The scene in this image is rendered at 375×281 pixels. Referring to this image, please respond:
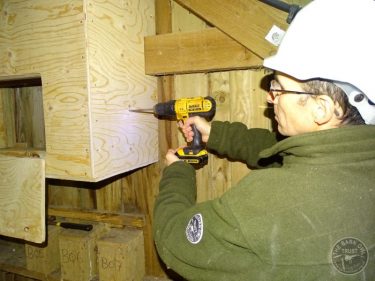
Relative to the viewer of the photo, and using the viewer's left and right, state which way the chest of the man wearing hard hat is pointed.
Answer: facing away from the viewer and to the left of the viewer

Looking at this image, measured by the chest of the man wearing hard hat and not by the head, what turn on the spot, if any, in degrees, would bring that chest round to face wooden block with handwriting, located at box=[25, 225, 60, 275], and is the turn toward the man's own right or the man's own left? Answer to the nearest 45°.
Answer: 0° — they already face it

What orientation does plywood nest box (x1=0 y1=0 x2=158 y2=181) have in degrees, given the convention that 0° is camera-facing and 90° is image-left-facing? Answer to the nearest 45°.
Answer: approximately 45°

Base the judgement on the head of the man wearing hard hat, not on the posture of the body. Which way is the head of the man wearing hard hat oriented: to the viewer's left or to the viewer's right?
to the viewer's left

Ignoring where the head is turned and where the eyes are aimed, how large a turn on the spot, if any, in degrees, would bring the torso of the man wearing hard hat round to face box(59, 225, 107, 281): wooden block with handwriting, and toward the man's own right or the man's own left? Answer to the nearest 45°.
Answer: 0° — they already face it

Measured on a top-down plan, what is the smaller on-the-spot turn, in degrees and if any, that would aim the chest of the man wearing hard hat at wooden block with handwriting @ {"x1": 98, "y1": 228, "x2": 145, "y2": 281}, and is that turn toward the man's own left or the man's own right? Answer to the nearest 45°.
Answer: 0° — they already face it
